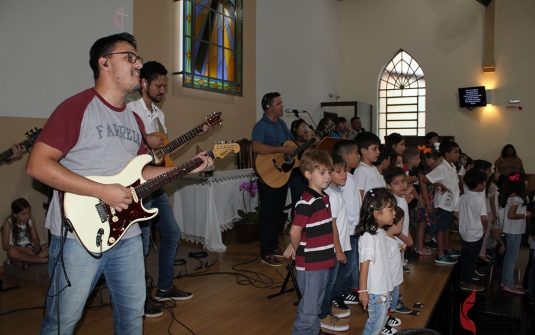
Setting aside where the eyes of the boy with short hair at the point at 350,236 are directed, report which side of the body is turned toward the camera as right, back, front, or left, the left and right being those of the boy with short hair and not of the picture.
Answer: right

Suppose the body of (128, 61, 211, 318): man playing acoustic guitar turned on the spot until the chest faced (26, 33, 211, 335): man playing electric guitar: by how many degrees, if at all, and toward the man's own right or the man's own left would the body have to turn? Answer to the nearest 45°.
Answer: approximately 45° to the man's own right

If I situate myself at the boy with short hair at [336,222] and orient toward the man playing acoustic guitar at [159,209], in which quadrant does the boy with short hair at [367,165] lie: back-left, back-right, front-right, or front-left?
back-right

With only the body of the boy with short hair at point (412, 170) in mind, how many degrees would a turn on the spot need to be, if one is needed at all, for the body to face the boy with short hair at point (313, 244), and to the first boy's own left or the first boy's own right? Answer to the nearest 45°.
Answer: approximately 90° to the first boy's own right

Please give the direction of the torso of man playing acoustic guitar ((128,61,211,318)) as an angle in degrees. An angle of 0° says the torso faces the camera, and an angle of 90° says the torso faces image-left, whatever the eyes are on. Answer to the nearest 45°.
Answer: approximately 315°

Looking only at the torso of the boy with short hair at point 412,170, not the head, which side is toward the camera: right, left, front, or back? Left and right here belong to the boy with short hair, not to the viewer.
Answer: right

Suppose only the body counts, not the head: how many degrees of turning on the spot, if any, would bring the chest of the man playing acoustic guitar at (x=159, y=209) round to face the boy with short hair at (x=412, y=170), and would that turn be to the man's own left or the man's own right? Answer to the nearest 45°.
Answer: approximately 45° to the man's own left

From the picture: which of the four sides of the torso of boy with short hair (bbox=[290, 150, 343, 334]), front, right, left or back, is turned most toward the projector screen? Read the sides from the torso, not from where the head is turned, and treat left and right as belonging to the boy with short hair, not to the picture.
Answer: back

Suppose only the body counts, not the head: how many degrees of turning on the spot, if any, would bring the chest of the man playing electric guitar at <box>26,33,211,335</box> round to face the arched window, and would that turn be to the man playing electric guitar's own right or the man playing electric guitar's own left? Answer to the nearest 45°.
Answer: approximately 90° to the man playing electric guitar's own left

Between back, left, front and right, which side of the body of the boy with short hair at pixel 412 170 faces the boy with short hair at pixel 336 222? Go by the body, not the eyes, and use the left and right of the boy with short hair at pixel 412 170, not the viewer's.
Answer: right
